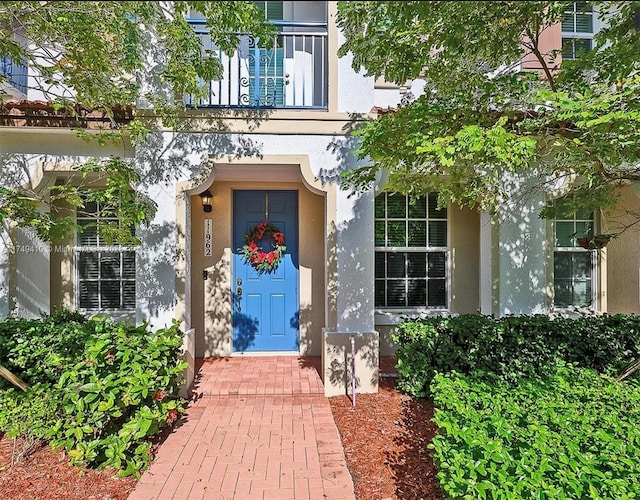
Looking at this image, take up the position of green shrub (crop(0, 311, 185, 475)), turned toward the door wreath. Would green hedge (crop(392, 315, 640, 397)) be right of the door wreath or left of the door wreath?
right

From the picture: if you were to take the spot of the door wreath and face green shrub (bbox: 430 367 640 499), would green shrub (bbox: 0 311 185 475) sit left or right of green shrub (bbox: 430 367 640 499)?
right

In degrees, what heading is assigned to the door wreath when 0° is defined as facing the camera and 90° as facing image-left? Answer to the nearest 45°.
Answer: approximately 0°

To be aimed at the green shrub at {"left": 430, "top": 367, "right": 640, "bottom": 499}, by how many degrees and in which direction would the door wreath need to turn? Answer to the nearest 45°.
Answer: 0° — it already faces it

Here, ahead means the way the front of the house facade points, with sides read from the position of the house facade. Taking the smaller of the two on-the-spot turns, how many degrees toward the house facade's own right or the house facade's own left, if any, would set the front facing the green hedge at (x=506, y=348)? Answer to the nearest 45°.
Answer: approximately 90° to the house facade's own left

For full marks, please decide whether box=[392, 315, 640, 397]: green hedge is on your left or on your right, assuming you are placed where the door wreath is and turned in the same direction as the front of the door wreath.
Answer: on your left
